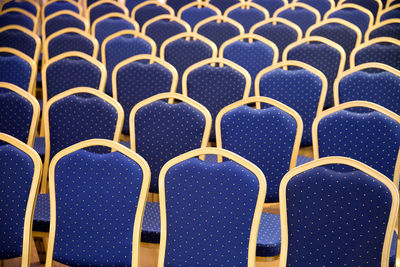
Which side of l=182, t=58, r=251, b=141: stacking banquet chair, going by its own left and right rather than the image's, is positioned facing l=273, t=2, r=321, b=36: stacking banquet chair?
front

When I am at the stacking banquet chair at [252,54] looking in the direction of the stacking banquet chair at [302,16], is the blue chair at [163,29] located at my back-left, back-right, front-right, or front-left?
front-left

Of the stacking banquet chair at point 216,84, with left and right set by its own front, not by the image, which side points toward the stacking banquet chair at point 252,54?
front

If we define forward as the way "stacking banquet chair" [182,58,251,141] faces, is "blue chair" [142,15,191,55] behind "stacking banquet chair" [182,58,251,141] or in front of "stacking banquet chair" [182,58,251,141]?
in front

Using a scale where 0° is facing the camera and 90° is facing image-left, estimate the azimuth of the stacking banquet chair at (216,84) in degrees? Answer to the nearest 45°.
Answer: approximately 180°
